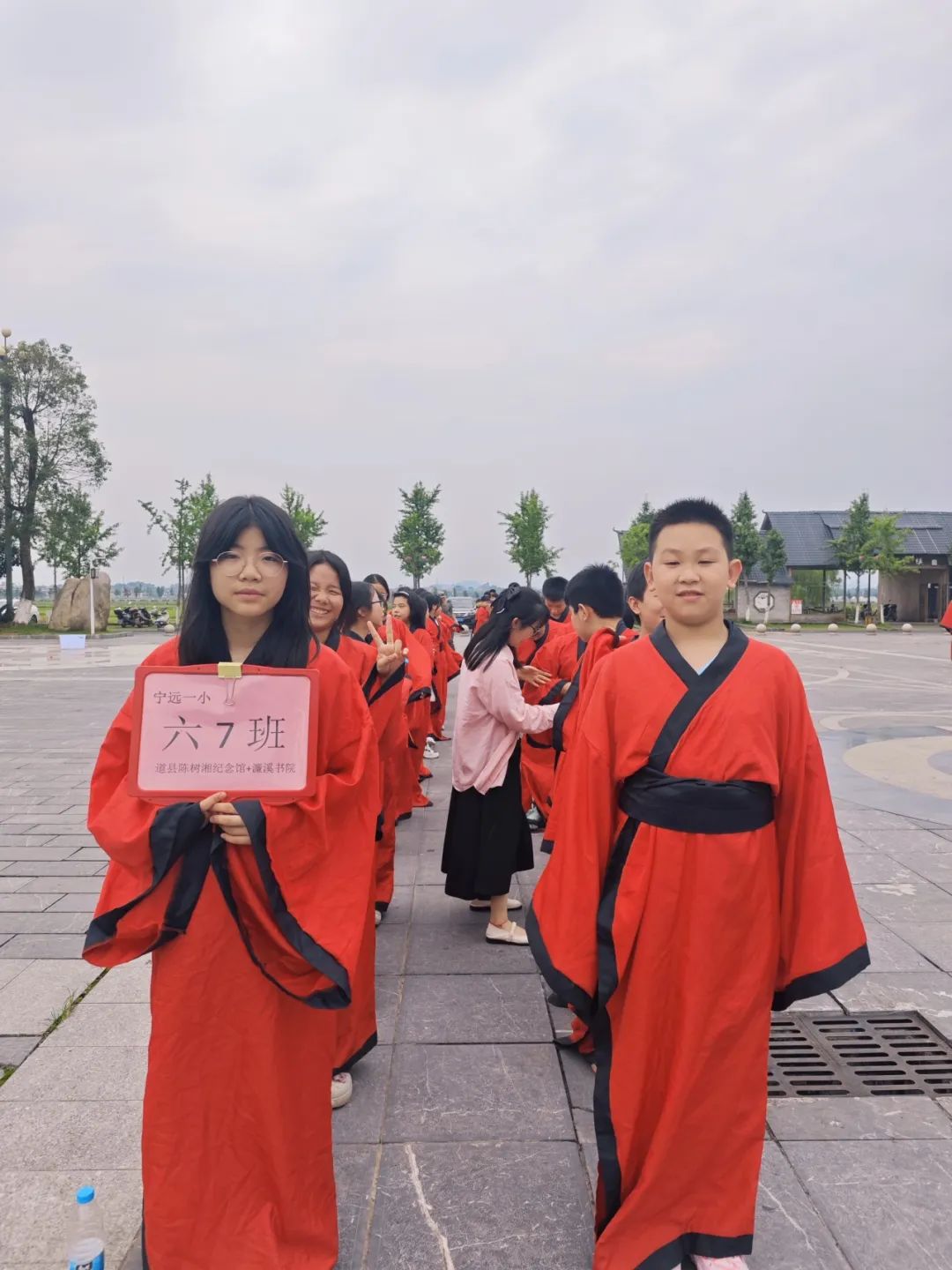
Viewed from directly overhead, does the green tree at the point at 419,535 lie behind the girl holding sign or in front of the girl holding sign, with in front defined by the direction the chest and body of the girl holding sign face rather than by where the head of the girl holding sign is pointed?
behind

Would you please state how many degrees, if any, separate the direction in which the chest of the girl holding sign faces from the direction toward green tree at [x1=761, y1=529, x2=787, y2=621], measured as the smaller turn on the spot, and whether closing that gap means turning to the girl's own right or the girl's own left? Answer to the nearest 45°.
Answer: approximately 135° to the girl's own left

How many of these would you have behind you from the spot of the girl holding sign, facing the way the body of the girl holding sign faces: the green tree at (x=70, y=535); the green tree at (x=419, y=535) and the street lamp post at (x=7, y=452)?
3

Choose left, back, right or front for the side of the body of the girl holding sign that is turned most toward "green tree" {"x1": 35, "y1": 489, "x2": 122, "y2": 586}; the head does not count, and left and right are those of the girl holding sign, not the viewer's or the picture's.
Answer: back

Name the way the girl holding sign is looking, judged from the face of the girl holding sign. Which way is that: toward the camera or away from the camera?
toward the camera

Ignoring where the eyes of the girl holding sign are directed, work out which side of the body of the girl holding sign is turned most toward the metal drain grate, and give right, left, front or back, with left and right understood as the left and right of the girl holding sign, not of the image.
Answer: left

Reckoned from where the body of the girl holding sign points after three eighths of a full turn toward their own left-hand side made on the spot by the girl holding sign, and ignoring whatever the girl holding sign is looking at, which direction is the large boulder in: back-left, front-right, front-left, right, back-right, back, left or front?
front-left

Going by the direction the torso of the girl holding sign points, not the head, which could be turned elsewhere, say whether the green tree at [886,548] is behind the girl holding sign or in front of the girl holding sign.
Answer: behind

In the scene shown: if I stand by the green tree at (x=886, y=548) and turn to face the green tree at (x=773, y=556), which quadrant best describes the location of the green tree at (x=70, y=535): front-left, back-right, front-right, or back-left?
front-left

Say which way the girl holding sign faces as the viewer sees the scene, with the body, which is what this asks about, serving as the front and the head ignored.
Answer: toward the camera

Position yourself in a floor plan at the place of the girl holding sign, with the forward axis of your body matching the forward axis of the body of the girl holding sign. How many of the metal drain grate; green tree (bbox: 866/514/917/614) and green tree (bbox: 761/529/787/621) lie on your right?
0

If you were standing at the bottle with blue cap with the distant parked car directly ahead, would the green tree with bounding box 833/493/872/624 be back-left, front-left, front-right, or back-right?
front-right
